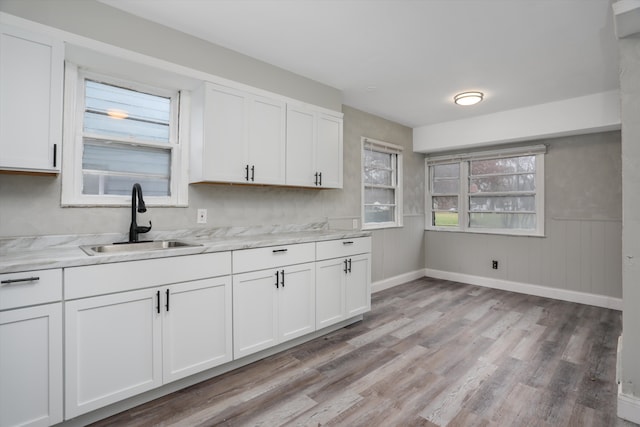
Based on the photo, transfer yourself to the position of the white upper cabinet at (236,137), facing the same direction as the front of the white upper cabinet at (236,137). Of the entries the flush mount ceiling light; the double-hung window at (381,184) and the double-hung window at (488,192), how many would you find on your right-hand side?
0

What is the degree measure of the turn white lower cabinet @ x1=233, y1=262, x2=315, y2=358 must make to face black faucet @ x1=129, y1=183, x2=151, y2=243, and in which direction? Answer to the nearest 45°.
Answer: approximately 135° to its right

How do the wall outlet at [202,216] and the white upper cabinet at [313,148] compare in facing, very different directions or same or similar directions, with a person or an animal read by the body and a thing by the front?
same or similar directions

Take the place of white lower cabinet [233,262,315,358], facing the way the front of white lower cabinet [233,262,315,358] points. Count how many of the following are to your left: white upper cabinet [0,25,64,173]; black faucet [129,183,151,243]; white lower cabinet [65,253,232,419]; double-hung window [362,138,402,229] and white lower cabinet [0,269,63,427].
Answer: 1

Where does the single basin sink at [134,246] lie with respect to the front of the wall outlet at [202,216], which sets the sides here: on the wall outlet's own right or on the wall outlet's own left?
on the wall outlet's own right

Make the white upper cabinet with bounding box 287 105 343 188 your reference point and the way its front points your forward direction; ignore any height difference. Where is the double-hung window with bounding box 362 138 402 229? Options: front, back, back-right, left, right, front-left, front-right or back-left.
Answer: left

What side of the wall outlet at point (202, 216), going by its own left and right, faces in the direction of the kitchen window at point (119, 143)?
right

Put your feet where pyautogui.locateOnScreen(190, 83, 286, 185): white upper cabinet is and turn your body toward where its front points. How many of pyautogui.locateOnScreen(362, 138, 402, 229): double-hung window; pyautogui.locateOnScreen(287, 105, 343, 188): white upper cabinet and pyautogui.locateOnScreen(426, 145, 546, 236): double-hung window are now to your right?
0

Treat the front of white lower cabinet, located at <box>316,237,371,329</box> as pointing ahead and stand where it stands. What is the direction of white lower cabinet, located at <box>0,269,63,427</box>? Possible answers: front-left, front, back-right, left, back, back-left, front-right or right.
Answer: right

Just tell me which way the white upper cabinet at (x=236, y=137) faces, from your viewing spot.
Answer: facing the viewer and to the right of the viewer

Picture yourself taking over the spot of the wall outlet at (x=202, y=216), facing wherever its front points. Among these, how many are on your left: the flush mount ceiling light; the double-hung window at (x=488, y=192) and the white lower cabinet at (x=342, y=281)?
3

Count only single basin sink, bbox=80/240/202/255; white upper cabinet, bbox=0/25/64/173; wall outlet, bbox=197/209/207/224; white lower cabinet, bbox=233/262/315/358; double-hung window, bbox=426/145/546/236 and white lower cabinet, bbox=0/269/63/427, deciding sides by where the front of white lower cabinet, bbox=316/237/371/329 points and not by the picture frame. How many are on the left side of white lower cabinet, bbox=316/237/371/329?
1

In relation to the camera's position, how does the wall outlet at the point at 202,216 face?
facing the viewer

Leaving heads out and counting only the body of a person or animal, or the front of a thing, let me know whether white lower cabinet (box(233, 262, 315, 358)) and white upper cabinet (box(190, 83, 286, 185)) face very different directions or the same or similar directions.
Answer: same or similar directions

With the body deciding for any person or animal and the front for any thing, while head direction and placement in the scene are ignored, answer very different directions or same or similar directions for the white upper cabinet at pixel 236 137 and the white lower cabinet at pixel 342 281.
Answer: same or similar directions

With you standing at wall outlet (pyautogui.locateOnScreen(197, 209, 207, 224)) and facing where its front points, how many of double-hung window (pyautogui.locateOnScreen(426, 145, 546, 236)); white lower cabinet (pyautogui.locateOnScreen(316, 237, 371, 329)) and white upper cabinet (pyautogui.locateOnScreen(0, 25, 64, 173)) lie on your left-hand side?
2

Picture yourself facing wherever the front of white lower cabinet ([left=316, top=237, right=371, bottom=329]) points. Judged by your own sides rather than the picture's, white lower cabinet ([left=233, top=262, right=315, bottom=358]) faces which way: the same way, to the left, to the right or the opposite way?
the same way

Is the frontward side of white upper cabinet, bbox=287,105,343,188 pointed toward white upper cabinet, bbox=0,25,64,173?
no

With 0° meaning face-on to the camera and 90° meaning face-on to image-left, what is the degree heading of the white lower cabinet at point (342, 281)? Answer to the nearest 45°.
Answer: approximately 315°

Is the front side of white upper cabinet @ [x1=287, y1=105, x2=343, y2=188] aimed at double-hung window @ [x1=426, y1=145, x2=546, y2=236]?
no
